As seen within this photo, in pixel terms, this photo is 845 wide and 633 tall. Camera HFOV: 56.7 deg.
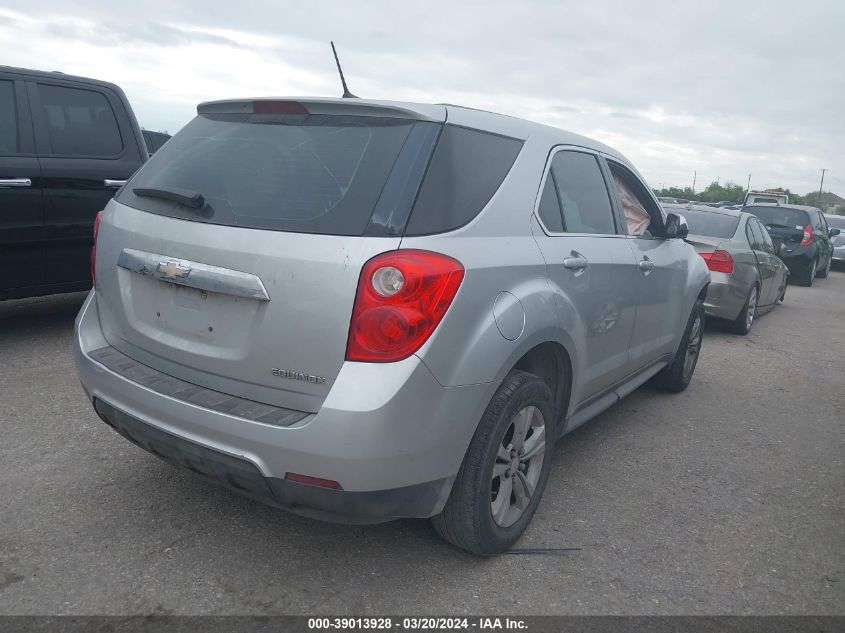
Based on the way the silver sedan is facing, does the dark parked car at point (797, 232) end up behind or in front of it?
in front

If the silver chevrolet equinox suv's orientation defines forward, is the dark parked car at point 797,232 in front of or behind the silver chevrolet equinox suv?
in front

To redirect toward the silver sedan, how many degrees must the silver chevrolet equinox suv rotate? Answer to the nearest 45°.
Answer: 0° — it already faces it

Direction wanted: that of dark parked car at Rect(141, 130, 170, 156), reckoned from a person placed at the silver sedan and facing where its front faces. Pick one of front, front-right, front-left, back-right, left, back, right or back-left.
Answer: back-left

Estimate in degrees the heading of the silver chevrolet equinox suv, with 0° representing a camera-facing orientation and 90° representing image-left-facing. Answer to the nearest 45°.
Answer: approximately 225°

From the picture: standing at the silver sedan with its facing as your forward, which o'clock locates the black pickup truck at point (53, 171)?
The black pickup truck is roughly at 6 o'clock from the silver sedan.

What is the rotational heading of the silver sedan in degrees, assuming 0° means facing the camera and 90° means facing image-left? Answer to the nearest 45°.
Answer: approximately 225°

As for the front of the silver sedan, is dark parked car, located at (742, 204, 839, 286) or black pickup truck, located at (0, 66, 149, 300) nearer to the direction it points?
the dark parked car

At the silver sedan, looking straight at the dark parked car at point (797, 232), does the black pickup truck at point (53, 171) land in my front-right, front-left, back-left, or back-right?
back-left

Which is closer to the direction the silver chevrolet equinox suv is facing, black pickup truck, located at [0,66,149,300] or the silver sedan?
the silver sedan

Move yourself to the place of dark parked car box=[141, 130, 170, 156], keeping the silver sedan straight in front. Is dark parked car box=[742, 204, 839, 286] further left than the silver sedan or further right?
left

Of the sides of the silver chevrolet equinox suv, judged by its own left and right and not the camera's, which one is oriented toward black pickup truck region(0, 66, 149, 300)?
left
